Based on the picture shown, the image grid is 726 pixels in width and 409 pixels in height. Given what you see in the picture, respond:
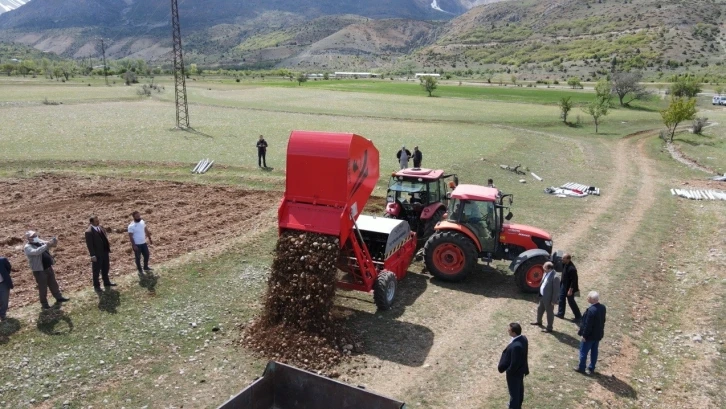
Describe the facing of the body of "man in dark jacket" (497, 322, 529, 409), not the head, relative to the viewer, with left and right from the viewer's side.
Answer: facing to the left of the viewer

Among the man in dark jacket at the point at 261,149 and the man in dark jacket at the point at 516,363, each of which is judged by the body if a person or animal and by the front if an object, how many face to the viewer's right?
0

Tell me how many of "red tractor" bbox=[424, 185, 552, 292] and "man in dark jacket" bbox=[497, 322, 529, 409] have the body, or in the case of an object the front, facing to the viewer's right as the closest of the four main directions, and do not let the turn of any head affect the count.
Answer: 1

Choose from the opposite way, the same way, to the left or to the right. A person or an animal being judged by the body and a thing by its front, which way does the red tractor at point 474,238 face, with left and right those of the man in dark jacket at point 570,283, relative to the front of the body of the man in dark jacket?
the opposite way

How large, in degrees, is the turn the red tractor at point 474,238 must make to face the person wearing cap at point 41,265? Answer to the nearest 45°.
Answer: approximately 135° to its right

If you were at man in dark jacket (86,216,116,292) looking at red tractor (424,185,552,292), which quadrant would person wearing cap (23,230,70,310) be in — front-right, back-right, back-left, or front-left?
back-right

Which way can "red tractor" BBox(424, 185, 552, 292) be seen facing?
to the viewer's right

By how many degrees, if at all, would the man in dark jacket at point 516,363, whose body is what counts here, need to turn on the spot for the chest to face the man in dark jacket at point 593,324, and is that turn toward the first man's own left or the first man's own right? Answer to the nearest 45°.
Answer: approximately 135° to the first man's own right

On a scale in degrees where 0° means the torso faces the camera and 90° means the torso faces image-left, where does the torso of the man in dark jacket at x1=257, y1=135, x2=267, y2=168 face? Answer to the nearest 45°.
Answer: approximately 0°

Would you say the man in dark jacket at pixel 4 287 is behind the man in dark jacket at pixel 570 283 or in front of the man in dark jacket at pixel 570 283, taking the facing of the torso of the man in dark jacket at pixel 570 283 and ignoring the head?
in front

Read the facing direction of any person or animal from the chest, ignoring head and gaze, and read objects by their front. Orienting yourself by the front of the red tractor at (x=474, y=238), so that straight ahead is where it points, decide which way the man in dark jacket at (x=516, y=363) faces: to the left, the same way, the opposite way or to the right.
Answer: the opposite way

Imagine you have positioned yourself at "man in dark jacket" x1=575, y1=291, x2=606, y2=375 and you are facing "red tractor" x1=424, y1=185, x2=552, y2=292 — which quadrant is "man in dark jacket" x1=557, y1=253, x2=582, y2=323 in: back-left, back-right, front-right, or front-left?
front-right

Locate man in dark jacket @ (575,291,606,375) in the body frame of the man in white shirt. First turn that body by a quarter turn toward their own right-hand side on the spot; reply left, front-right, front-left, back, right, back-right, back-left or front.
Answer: left

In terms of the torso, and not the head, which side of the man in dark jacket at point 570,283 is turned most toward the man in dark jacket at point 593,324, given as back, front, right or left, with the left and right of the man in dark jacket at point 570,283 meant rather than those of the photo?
left

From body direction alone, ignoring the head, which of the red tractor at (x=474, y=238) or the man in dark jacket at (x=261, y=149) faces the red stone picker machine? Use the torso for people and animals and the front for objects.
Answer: the man in dark jacket

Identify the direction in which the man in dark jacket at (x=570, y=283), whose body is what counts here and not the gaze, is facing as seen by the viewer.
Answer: to the viewer's left

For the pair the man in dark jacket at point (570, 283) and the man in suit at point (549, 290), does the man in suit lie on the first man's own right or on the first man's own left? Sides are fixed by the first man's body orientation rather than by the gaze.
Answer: on the first man's own left

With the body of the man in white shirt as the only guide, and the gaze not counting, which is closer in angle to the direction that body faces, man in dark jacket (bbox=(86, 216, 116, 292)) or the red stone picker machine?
the red stone picker machine

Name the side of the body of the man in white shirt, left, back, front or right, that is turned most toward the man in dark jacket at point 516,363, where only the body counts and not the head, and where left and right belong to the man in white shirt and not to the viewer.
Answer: front

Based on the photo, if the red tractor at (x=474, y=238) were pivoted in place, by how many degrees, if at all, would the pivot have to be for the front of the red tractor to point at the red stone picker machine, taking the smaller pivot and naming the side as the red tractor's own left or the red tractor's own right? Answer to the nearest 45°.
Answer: approximately 135° to the red tractor's own right
